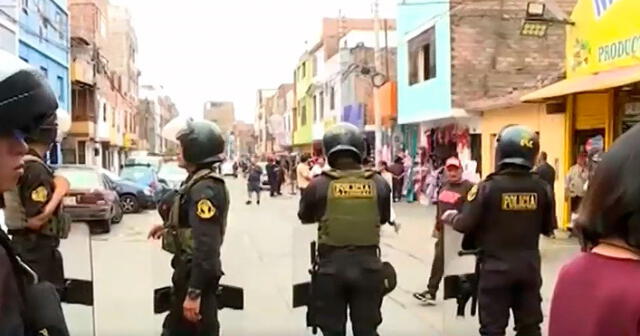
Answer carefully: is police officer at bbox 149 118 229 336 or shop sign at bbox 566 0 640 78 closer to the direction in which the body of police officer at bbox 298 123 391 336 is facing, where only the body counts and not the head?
the shop sign

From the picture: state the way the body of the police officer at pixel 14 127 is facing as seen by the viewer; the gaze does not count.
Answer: to the viewer's right

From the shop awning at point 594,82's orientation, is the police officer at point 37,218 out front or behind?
out front

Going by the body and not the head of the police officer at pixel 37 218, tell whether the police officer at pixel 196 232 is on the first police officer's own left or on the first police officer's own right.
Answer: on the first police officer's own right

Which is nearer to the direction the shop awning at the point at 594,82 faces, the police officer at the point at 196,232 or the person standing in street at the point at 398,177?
the police officer

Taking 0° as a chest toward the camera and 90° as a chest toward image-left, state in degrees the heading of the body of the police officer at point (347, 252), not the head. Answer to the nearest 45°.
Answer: approximately 180°

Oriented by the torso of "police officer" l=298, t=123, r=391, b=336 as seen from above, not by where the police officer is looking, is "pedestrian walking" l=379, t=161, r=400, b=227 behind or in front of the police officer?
in front
